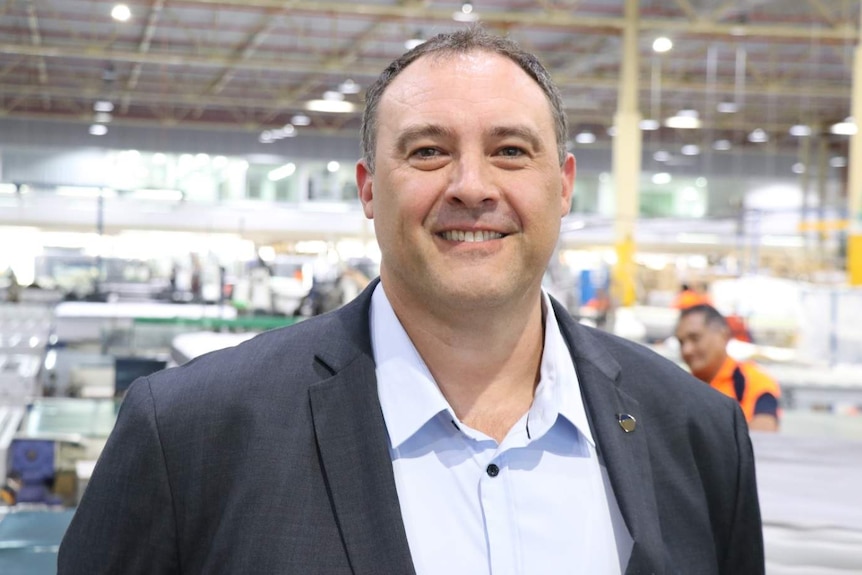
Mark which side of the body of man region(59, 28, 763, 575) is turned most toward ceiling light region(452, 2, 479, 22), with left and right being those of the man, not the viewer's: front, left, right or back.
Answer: back

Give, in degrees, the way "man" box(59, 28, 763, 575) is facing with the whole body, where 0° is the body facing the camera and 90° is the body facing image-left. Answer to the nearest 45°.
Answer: approximately 0°

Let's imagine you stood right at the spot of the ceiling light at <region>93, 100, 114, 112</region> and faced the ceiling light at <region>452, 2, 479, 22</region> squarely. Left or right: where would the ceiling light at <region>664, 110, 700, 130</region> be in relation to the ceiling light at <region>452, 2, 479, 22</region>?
left

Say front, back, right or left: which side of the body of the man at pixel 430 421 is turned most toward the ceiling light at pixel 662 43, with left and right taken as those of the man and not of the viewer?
back

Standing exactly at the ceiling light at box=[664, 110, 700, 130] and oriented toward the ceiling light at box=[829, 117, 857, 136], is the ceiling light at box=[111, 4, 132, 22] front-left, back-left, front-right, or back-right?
back-right

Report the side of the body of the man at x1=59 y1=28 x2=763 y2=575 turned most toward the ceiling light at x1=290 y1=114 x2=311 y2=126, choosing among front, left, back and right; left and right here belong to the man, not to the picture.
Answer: back

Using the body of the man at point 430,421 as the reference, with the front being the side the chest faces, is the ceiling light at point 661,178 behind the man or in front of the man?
behind

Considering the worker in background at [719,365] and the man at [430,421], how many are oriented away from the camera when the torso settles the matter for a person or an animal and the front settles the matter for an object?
0

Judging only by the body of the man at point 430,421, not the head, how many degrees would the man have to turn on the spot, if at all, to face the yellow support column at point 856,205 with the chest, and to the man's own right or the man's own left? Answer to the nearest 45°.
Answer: approximately 135° to the man's own left

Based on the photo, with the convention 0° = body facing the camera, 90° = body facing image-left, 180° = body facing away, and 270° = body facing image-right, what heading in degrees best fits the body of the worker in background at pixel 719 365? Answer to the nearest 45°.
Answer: approximately 45°
